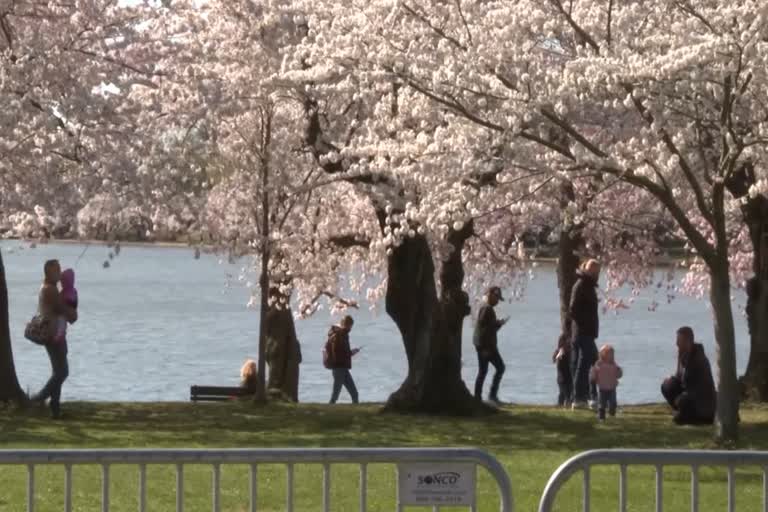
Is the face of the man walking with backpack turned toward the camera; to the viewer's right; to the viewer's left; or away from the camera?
to the viewer's right

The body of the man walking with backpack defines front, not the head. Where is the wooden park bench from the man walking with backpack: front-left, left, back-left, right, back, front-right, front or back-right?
back-right

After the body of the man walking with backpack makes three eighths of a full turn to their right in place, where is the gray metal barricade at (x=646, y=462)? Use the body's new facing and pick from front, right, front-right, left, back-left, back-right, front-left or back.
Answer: front-left

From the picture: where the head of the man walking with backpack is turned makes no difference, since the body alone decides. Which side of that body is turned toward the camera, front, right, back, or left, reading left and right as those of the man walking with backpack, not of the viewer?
right

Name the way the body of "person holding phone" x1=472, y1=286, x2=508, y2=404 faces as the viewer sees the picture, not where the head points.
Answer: to the viewer's right
